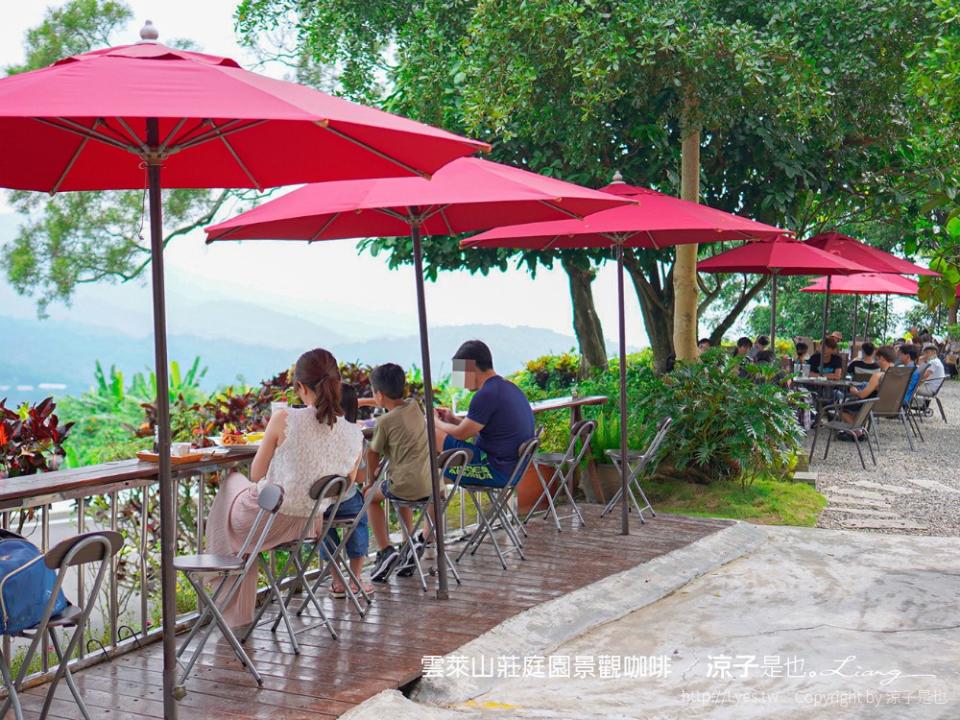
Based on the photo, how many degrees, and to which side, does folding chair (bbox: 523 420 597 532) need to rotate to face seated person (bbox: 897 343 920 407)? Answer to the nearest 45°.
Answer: approximately 90° to its right

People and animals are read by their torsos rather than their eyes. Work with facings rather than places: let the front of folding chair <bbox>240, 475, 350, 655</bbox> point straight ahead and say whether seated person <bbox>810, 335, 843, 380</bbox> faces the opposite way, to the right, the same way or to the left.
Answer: to the left

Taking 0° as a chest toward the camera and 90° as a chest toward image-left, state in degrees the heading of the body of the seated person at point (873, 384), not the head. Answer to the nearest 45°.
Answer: approximately 90°

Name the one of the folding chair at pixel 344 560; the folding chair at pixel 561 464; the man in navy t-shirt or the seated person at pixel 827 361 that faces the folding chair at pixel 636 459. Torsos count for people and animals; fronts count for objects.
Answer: the seated person

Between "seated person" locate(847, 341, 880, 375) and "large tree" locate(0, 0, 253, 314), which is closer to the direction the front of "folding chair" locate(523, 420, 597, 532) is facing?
the large tree

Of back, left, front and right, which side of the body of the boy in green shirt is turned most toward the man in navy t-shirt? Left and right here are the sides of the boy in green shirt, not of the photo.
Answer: right

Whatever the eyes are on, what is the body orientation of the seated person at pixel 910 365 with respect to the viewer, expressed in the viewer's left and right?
facing to the left of the viewer

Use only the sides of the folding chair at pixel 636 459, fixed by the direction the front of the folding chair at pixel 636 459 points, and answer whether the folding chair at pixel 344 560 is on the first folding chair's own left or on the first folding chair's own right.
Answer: on the first folding chair's own left

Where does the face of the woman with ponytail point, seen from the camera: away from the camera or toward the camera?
away from the camera

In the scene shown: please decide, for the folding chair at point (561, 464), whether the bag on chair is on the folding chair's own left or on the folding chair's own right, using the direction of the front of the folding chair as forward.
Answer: on the folding chair's own left
